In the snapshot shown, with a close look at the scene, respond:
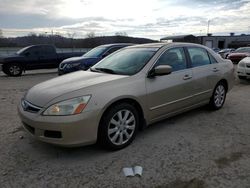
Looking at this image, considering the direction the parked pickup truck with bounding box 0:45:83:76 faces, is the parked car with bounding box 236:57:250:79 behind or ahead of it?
behind

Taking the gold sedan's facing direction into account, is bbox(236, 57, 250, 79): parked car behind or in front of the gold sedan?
behind

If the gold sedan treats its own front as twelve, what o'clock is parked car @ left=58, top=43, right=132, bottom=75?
The parked car is roughly at 4 o'clock from the gold sedan.

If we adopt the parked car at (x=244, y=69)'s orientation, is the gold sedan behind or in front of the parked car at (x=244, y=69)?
in front

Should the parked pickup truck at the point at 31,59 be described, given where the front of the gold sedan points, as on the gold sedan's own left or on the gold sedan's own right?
on the gold sedan's own right

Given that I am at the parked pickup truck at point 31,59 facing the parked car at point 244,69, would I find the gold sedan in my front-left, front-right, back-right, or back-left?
front-right

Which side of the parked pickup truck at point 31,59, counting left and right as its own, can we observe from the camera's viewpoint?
left

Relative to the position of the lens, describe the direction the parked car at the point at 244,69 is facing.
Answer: facing the viewer and to the left of the viewer

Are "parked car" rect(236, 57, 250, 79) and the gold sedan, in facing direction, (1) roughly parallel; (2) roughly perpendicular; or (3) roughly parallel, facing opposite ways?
roughly parallel

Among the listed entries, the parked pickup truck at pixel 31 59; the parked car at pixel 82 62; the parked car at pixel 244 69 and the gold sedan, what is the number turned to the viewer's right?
0

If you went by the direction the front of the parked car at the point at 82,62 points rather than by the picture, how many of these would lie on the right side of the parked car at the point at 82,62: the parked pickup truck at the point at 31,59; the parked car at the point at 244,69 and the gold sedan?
1

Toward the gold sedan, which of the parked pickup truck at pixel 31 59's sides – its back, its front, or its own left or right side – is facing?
left
